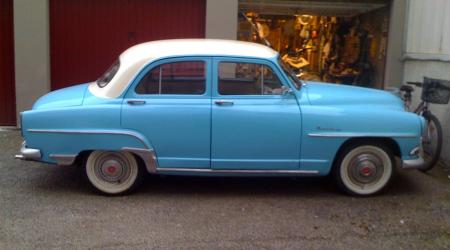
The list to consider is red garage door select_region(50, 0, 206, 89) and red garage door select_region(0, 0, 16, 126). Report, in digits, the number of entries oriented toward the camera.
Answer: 2

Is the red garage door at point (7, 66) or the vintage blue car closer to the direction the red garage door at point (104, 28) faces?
the vintage blue car

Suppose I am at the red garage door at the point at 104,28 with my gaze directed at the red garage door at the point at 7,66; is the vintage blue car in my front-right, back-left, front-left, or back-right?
back-left

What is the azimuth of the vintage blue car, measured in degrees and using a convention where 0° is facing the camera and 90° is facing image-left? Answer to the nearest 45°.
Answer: approximately 270°

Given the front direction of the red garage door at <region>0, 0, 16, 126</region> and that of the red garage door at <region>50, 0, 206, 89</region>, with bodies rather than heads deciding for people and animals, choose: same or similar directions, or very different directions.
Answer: same or similar directions

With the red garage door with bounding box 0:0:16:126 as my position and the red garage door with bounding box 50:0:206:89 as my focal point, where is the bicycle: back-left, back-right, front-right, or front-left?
front-right

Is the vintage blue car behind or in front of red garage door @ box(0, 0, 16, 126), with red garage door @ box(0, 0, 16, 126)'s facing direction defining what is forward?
in front

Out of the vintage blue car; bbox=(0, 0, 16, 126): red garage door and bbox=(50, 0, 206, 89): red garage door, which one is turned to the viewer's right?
the vintage blue car

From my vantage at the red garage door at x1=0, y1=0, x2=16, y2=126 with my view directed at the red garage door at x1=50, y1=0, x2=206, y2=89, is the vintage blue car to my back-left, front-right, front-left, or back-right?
front-right

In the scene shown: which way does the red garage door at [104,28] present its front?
toward the camera

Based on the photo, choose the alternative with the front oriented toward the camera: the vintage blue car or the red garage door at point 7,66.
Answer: the red garage door

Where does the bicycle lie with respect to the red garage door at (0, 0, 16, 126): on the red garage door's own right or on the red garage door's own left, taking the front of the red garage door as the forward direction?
on the red garage door's own left

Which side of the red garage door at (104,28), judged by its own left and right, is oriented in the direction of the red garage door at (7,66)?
right

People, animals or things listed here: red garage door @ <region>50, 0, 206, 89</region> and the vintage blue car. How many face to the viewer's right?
1

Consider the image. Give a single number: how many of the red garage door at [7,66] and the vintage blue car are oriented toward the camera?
1

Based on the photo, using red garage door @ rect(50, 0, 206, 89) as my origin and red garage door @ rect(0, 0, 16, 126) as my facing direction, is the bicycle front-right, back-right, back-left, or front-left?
back-left

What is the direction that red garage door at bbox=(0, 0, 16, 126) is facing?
toward the camera

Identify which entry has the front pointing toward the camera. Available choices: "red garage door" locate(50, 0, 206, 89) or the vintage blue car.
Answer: the red garage door
